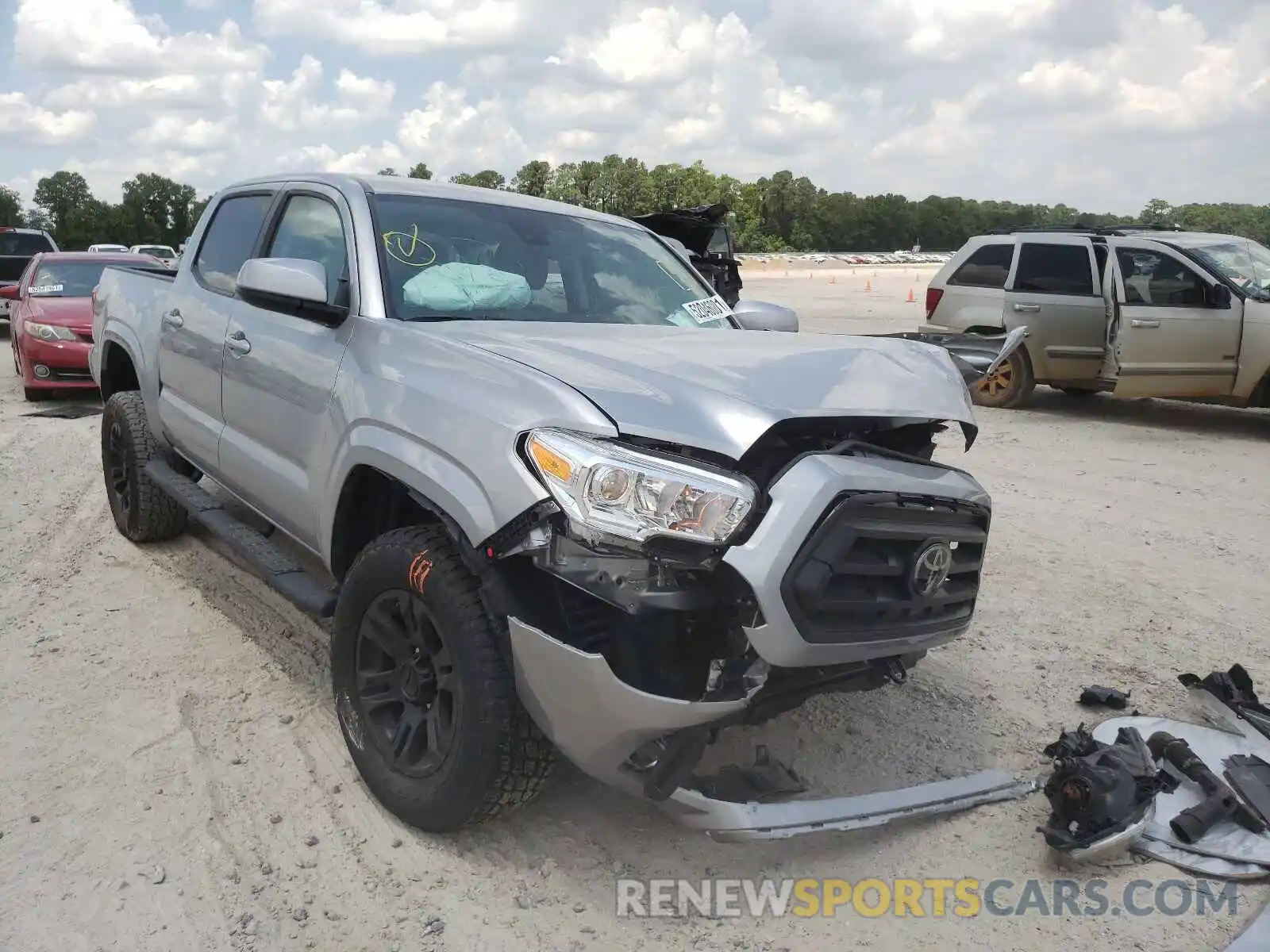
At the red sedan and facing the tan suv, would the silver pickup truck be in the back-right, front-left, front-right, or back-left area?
front-right

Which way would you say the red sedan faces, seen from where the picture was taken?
facing the viewer

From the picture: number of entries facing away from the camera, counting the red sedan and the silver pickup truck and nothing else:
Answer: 0

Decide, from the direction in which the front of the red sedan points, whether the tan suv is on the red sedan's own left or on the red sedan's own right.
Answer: on the red sedan's own left

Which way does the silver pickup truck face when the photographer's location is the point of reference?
facing the viewer and to the right of the viewer

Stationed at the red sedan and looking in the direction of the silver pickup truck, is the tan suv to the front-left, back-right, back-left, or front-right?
front-left

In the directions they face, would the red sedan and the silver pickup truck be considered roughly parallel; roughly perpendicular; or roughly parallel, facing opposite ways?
roughly parallel

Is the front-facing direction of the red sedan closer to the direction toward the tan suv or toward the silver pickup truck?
the silver pickup truck

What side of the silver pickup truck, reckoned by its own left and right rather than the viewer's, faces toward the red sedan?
back

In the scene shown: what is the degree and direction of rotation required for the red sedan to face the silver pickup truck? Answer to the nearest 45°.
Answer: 0° — it already faces it

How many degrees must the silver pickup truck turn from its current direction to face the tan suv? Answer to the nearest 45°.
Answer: approximately 90° to its left
